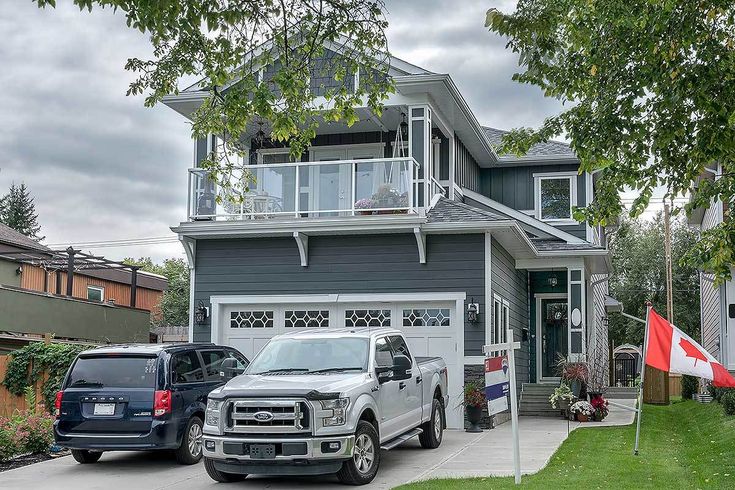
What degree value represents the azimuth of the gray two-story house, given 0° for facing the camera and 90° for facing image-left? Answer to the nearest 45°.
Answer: approximately 0°

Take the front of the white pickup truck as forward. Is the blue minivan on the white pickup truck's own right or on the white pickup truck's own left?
on the white pickup truck's own right

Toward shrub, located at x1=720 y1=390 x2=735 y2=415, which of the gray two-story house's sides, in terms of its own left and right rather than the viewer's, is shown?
left

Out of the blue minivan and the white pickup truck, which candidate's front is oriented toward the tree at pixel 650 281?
the blue minivan

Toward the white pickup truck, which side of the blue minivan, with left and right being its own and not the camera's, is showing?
right

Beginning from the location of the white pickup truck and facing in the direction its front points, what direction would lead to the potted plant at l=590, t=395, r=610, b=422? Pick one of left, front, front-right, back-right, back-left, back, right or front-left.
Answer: back

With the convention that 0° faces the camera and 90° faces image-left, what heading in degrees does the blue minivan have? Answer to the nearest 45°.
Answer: approximately 225°

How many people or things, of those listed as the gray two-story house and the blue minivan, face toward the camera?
1

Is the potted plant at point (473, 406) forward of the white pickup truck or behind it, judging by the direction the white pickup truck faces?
behind

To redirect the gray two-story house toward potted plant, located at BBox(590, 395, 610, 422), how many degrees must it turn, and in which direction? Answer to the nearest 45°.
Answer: approximately 90° to its left

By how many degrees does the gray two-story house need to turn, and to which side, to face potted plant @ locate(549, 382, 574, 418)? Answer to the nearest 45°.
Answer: approximately 90° to its left

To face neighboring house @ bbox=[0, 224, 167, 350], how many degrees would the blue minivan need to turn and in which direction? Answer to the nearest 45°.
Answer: approximately 45° to its left

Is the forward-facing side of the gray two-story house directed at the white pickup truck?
yes

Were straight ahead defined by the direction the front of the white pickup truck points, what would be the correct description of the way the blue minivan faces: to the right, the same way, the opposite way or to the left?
the opposite way

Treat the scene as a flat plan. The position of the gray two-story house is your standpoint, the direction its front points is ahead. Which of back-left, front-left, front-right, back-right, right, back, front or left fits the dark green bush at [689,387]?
back-left
